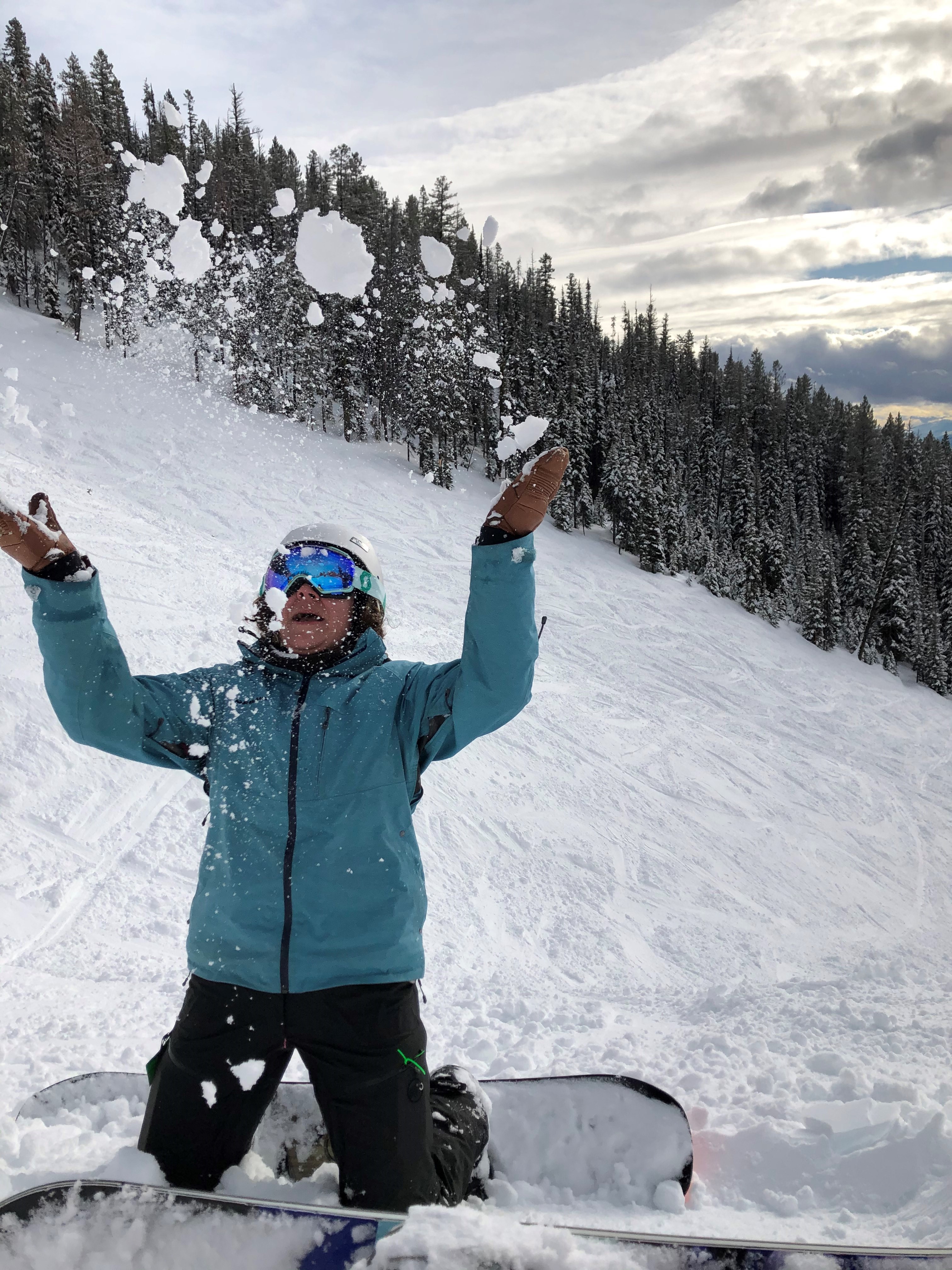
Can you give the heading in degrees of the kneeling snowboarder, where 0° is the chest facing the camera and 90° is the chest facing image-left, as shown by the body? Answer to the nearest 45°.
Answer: approximately 0°
